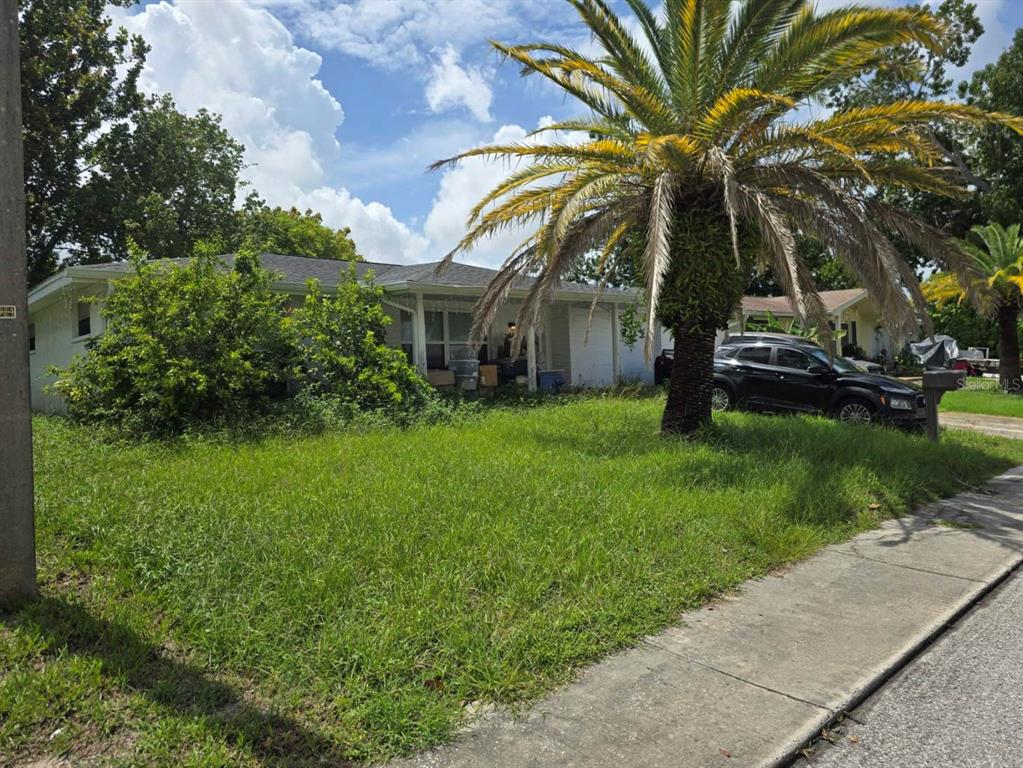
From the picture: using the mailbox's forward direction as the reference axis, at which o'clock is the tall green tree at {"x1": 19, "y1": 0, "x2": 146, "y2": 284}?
The tall green tree is roughly at 6 o'clock from the mailbox.

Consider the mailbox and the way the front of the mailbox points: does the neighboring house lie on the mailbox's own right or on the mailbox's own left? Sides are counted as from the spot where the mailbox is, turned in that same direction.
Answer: on the mailbox's own left

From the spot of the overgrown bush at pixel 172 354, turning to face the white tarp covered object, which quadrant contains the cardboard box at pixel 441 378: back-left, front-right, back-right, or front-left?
front-left

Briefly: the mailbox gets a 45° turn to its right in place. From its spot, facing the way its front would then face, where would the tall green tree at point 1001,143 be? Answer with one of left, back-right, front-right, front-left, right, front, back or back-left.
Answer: back-left

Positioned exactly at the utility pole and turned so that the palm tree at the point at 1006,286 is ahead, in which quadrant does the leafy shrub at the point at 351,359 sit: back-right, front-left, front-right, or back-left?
front-left

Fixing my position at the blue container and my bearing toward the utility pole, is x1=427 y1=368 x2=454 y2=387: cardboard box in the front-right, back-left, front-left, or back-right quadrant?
front-right

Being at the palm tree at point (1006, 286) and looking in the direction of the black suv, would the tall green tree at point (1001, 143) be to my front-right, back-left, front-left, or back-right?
back-right

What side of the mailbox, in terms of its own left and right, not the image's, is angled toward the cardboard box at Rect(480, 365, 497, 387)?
back

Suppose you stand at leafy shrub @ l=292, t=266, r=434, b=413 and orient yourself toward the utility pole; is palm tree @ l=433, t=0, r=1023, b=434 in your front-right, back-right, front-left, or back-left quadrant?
front-left

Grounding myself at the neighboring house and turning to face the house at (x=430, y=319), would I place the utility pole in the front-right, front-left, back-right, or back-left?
front-left

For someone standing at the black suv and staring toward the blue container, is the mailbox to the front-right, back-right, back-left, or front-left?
back-left

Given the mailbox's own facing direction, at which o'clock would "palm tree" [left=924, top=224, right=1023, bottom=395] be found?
The palm tree is roughly at 9 o'clock from the mailbox.

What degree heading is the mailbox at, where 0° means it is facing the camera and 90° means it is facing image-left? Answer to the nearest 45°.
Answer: approximately 270°

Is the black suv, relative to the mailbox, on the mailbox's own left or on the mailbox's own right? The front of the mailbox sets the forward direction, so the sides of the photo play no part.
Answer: on the mailbox's own left

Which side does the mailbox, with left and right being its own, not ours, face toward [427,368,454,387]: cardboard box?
back
